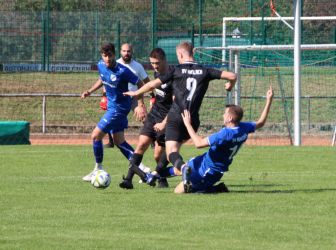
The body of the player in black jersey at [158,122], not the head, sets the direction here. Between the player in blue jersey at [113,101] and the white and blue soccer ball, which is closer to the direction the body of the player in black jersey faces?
the white and blue soccer ball

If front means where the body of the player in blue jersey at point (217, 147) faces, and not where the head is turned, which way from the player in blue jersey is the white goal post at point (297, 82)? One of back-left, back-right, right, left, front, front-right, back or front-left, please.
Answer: front-right

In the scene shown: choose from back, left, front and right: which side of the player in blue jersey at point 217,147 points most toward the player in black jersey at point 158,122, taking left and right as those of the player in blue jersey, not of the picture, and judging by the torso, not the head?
front

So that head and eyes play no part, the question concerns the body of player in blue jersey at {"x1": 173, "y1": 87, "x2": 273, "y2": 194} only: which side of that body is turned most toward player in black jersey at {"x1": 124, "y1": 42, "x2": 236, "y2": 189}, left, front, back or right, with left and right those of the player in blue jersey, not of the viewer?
front

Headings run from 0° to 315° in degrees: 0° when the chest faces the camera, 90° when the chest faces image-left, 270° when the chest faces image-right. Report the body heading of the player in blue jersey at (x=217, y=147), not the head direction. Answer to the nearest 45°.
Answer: approximately 135°

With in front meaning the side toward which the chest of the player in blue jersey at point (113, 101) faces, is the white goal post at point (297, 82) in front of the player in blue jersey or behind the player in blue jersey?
behind

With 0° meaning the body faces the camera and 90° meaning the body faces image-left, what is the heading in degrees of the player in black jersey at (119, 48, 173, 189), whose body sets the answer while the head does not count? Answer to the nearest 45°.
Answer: approximately 45°

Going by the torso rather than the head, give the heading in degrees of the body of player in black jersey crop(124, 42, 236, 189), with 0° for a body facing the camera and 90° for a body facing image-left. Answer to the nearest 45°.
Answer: approximately 135°

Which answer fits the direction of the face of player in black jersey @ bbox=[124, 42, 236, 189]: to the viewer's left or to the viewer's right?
to the viewer's left

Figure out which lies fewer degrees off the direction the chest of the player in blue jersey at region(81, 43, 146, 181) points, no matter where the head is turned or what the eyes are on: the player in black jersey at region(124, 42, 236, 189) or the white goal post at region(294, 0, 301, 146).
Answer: the player in black jersey
